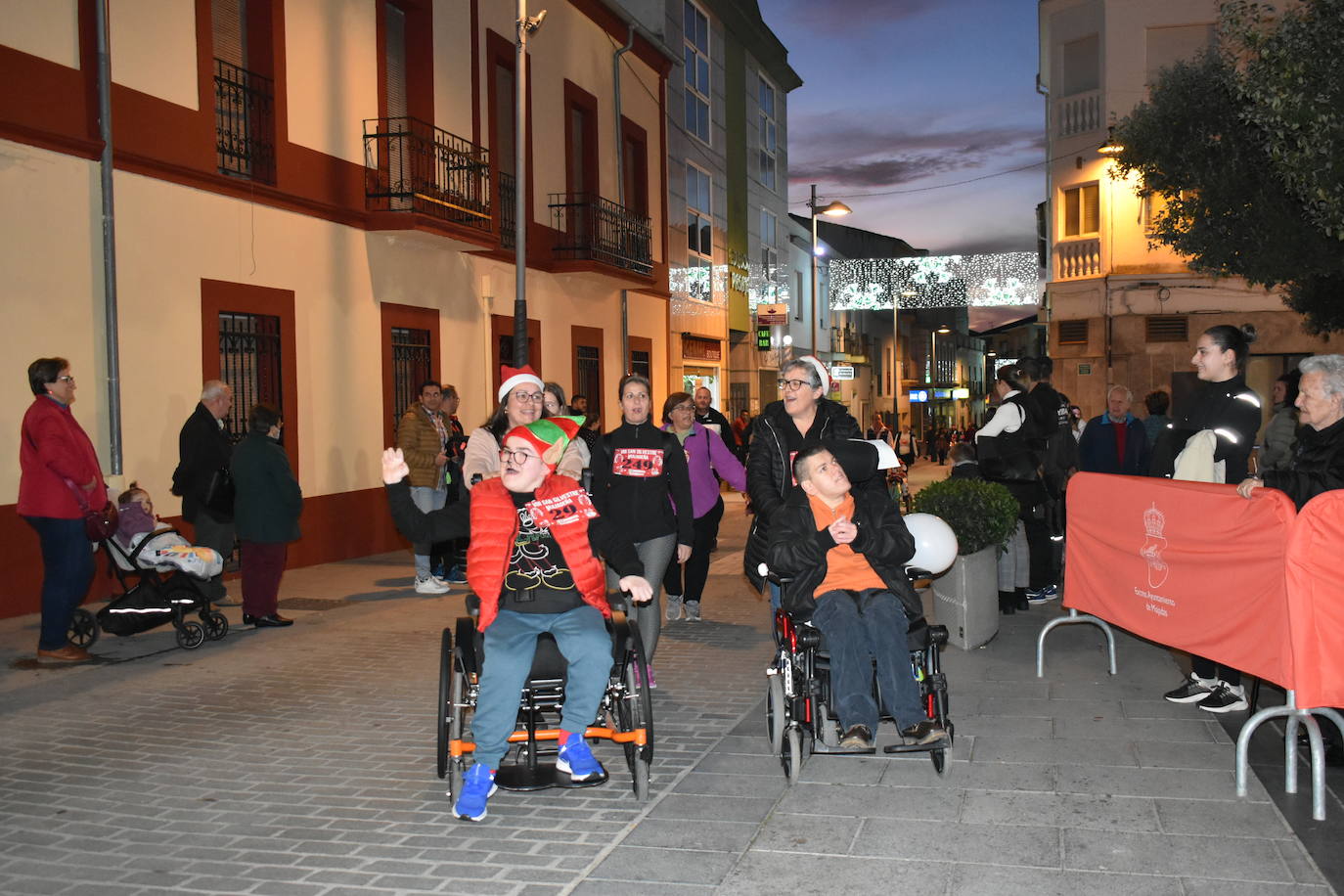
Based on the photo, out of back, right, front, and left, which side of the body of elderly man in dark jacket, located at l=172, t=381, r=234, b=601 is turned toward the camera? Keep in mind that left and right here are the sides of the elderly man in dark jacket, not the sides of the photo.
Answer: right

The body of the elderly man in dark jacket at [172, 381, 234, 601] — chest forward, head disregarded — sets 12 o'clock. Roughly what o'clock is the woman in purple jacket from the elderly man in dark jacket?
The woman in purple jacket is roughly at 1 o'clock from the elderly man in dark jacket.

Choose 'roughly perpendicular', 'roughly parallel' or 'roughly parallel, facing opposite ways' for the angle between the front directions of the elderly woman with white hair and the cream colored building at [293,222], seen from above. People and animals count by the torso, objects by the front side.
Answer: roughly parallel, facing opposite ways

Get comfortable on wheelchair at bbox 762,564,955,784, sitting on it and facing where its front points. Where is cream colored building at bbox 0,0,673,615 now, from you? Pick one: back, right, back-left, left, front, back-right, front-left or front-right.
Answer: back-right

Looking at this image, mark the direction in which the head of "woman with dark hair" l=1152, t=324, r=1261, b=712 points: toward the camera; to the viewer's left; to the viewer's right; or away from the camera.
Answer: to the viewer's left

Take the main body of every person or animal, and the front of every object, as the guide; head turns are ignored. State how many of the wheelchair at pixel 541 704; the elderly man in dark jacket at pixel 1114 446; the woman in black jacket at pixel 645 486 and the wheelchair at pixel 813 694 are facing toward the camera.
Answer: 4

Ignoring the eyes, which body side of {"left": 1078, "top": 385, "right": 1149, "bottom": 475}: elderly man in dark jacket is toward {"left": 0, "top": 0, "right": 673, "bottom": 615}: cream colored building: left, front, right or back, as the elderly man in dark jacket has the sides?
right

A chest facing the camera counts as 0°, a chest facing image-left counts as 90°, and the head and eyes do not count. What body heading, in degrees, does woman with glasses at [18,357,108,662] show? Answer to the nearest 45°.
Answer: approximately 270°

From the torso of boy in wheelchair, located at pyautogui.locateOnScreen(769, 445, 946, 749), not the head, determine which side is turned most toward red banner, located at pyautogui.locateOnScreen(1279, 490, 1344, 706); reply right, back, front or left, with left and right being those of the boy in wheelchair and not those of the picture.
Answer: left

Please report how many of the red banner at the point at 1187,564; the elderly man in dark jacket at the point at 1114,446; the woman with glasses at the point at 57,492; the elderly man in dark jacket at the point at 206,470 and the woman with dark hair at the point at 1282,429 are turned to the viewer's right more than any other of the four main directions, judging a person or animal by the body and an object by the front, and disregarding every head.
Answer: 2

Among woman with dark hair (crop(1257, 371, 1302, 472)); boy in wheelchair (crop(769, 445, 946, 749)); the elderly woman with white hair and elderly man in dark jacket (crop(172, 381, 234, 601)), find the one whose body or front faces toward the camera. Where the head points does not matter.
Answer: the boy in wheelchair

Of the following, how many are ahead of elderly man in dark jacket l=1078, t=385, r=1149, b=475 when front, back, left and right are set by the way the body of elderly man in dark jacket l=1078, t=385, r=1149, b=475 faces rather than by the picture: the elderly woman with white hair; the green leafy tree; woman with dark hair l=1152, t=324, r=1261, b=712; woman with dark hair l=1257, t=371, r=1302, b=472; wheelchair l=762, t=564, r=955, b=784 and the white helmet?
4

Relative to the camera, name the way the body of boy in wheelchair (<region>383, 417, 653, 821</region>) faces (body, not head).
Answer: toward the camera

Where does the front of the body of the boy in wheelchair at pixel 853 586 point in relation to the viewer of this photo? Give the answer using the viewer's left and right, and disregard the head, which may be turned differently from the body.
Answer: facing the viewer

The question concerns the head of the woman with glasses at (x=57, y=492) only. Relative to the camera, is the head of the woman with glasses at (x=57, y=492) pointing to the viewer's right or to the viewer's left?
to the viewer's right
